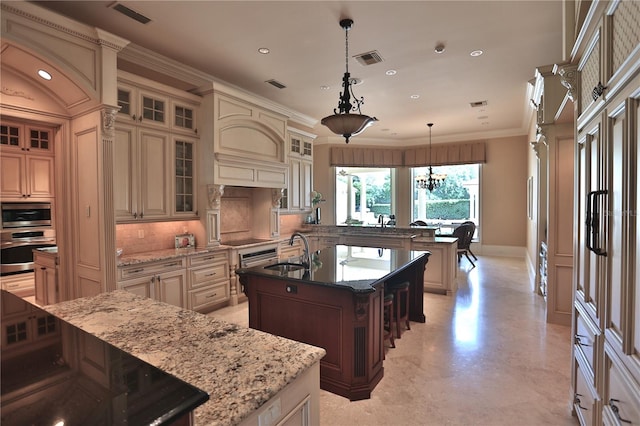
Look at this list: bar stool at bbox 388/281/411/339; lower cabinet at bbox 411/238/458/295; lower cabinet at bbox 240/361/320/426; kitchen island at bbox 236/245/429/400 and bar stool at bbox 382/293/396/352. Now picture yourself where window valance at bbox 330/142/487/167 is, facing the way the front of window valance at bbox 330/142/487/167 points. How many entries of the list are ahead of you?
5

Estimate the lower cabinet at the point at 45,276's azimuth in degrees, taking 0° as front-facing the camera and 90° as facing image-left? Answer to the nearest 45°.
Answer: approximately 315°

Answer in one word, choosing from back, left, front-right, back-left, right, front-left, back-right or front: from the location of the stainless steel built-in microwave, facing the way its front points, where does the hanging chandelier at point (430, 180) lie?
left

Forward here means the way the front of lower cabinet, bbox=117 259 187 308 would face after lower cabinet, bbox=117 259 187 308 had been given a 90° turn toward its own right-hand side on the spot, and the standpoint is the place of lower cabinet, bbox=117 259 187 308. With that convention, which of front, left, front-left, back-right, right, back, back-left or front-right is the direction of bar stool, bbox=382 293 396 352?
left

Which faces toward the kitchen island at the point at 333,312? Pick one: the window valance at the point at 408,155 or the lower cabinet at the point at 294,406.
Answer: the window valance

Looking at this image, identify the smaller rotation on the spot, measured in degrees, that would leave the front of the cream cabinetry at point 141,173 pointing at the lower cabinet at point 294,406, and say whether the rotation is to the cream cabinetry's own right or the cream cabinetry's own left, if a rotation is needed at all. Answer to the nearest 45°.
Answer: approximately 45° to the cream cabinetry's own right

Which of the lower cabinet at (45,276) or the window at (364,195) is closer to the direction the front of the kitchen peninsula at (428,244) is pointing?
the lower cabinet

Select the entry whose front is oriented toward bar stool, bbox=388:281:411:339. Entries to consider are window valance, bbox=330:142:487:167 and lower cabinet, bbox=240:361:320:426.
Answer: the window valance

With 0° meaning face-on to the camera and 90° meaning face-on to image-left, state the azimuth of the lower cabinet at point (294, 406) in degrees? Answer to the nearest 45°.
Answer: approximately 315°

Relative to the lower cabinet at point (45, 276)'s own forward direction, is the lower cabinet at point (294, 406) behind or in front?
in front

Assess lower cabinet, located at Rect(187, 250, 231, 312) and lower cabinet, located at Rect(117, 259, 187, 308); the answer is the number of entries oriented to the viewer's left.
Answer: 0
